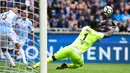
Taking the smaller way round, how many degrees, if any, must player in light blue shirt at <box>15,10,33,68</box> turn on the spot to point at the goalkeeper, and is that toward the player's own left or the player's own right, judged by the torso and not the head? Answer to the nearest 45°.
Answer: approximately 45° to the player's own left
